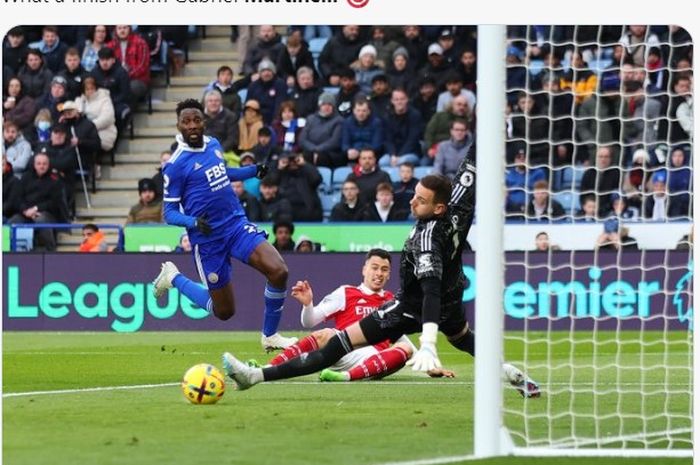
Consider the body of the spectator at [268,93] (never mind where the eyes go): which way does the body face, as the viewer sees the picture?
toward the camera

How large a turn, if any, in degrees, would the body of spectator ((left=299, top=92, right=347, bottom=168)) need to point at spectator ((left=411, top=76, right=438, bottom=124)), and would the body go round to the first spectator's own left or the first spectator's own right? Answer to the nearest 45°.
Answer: approximately 90° to the first spectator's own left

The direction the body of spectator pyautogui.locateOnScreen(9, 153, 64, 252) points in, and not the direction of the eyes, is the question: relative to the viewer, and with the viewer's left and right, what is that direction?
facing the viewer

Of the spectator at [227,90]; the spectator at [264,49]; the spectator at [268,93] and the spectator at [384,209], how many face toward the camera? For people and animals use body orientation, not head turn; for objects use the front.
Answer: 4

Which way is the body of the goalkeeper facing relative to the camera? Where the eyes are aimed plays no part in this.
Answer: to the viewer's left

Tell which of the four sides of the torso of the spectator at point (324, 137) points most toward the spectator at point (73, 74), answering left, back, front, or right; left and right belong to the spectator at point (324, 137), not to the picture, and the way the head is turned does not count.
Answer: right

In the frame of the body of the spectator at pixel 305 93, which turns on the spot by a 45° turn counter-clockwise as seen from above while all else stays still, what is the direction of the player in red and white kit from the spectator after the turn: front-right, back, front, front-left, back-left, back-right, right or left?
front-right

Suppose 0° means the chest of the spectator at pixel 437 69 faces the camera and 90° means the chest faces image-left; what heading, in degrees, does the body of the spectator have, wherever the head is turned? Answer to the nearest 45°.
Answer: approximately 0°

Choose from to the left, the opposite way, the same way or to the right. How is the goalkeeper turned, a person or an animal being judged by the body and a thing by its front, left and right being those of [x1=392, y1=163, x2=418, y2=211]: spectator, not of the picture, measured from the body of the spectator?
to the right

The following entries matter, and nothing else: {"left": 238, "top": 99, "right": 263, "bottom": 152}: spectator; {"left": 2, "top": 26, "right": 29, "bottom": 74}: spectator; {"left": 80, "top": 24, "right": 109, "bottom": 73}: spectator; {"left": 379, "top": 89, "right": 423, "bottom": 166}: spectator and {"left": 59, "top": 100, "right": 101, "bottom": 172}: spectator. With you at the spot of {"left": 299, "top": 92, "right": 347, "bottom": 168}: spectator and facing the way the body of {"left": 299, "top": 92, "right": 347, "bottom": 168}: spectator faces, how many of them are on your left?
1
